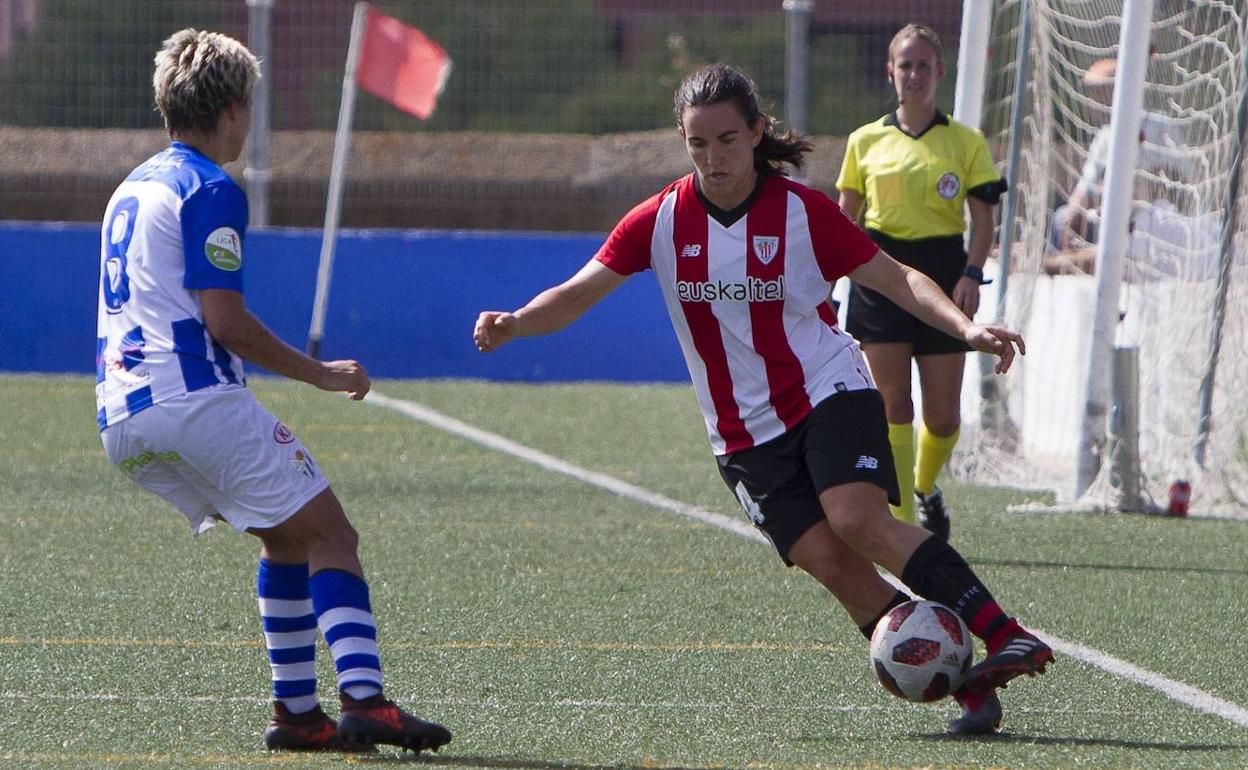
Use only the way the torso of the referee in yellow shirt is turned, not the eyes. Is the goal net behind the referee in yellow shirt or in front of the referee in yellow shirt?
behind

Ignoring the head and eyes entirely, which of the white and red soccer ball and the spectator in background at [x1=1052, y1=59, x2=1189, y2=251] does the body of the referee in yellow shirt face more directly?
the white and red soccer ball

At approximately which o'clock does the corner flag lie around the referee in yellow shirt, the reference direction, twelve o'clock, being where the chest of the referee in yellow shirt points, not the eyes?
The corner flag is roughly at 5 o'clock from the referee in yellow shirt.

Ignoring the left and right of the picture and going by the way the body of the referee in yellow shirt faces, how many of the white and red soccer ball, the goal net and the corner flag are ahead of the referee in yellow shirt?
1

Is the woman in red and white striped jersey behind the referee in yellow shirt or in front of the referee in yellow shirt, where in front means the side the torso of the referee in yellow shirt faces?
in front

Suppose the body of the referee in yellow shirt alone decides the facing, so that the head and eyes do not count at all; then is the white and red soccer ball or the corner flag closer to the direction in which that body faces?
the white and red soccer ball

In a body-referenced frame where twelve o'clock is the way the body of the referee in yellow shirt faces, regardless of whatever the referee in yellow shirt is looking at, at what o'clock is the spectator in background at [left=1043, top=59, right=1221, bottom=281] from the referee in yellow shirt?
The spectator in background is roughly at 7 o'clock from the referee in yellow shirt.

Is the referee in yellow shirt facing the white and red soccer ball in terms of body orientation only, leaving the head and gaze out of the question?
yes

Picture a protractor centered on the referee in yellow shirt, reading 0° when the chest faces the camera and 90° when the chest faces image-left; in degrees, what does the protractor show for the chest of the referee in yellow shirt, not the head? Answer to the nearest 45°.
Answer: approximately 0°

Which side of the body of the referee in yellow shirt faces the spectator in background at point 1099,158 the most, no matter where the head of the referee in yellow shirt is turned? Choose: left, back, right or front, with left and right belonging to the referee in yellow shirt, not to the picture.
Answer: back
